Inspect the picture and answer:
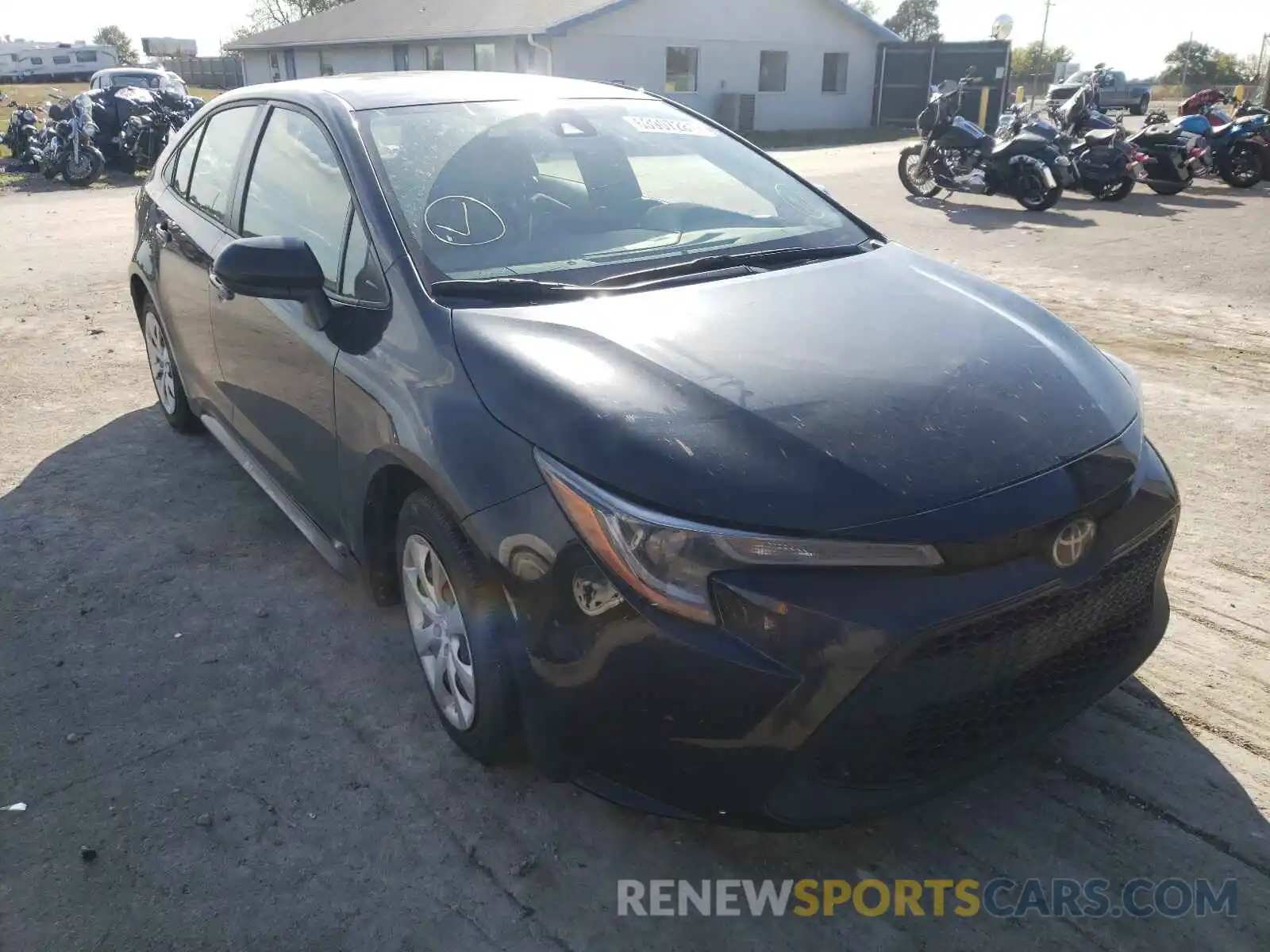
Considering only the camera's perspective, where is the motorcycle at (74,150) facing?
facing the viewer and to the right of the viewer

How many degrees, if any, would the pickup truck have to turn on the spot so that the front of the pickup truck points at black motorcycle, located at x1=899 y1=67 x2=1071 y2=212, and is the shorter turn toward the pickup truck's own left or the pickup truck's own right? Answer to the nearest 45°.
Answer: approximately 90° to the pickup truck's own left

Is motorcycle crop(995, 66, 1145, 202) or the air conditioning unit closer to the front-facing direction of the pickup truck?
the air conditioning unit

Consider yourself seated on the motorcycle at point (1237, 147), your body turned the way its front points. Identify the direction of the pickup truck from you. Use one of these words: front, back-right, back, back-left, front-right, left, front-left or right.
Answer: right

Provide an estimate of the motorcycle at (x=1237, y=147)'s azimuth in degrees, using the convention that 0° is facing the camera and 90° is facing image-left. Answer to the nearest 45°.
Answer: approximately 90°

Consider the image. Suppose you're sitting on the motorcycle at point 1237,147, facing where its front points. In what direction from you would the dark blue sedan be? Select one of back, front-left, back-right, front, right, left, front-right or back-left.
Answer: left

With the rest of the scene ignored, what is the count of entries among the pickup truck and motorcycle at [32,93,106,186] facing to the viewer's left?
1

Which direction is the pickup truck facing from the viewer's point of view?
to the viewer's left
